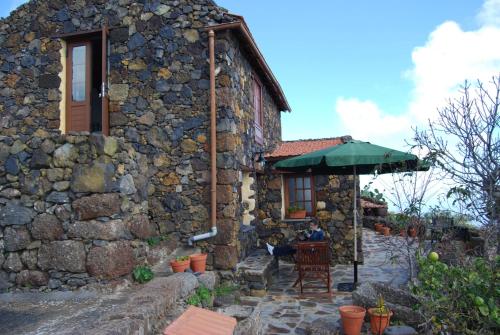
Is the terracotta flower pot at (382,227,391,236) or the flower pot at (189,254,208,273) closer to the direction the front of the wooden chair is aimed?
the terracotta flower pot

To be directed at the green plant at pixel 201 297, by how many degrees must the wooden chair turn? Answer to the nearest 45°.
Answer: approximately 135° to its left

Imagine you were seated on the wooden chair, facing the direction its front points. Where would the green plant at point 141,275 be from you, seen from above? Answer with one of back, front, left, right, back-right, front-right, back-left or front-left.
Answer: back-left

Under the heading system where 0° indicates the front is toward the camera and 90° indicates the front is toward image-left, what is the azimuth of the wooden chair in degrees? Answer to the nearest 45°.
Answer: approximately 180°

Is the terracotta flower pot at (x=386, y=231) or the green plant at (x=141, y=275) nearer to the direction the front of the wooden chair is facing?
the terracotta flower pot

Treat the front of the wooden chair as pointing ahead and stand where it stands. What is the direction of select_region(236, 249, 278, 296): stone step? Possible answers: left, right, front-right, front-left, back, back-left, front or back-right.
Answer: left

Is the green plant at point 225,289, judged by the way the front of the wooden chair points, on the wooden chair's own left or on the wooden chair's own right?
on the wooden chair's own left

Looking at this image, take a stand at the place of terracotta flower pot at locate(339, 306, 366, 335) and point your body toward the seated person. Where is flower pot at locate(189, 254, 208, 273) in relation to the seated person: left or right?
left

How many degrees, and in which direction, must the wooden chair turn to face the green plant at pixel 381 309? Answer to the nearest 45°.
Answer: approximately 180°

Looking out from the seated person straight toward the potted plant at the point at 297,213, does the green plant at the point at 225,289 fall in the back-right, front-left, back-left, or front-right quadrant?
back-left

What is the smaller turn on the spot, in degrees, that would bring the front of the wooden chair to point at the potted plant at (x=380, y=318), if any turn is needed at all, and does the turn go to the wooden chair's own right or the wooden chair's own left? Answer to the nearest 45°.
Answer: approximately 180°

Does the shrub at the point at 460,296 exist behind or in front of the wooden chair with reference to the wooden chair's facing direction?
behind

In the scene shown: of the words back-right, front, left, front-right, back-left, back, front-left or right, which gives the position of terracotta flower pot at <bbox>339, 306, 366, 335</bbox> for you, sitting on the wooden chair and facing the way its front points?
back
